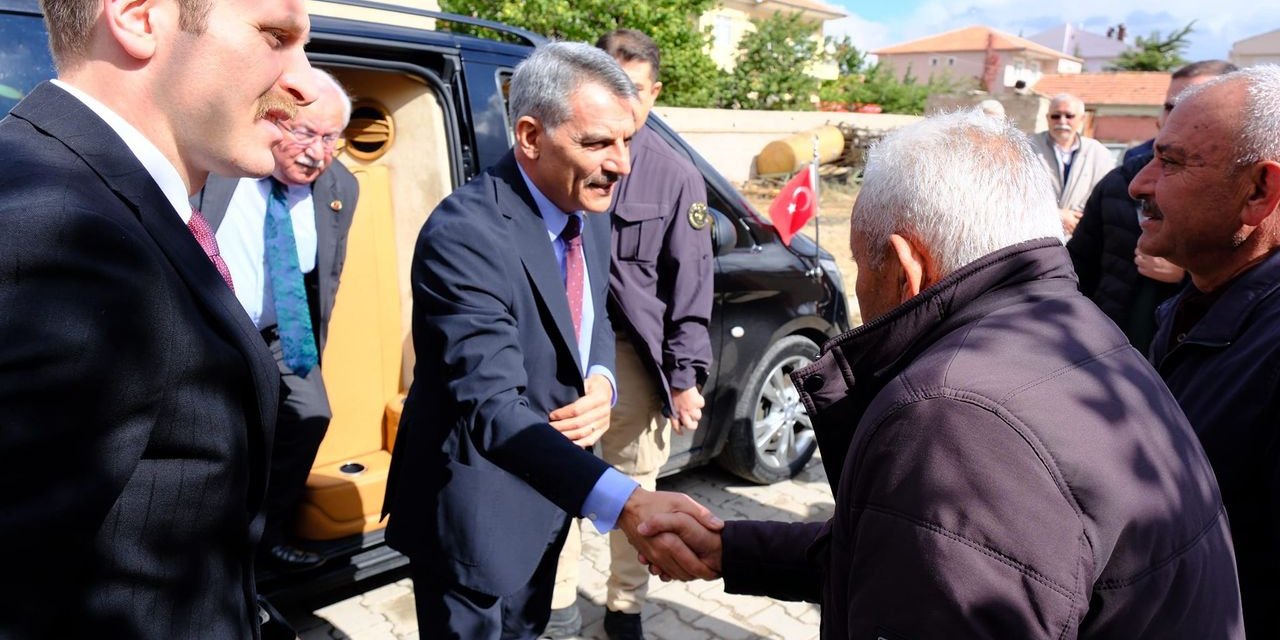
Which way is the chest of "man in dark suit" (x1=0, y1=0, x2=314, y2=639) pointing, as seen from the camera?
to the viewer's right

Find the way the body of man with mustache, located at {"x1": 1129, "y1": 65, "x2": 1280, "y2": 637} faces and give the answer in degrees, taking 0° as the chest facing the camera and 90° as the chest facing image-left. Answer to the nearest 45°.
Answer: approximately 90°

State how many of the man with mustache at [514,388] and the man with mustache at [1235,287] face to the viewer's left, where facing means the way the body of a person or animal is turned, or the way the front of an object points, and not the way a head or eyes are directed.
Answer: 1

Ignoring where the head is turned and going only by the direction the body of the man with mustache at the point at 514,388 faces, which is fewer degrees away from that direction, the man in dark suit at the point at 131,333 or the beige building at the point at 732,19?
the man in dark suit

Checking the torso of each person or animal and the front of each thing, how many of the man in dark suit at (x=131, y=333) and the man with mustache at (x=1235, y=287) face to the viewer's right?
1

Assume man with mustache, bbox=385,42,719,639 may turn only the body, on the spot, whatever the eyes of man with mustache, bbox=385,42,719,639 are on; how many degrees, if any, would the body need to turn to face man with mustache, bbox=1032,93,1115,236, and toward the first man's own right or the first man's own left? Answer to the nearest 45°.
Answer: approximately 90° to the first man's own left

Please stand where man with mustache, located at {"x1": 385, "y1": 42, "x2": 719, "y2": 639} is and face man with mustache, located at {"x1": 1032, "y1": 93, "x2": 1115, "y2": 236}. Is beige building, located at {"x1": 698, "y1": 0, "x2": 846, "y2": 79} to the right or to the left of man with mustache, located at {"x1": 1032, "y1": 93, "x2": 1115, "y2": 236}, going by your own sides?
left

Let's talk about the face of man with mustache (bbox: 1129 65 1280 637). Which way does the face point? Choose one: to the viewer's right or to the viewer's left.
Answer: to the viewer's left

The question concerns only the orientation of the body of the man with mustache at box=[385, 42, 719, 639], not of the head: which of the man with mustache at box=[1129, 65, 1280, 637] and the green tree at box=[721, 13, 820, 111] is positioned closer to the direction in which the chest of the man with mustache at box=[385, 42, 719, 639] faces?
the man with mustache
